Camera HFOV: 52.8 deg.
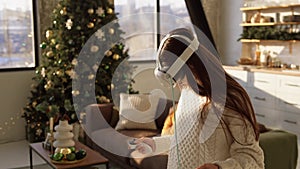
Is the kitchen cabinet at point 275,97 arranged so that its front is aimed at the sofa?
yes

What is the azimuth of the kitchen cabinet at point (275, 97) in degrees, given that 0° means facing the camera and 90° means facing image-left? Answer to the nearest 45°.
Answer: approximately 45°

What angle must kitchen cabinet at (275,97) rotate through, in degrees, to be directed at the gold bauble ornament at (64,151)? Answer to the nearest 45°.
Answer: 0° — it already faces it

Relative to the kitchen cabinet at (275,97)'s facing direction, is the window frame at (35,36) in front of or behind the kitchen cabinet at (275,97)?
in front
